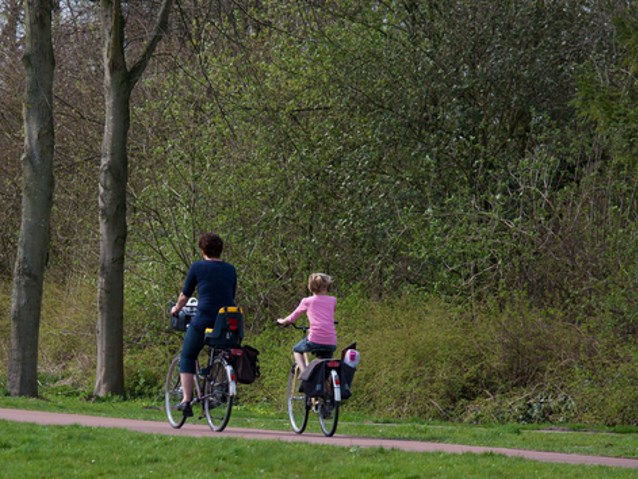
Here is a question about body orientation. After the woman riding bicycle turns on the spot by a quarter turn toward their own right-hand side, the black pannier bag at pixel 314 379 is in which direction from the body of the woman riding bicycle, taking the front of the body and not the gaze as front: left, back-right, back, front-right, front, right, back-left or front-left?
front-right

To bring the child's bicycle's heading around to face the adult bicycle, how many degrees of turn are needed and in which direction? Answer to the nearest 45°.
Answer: approximately 45° to its left

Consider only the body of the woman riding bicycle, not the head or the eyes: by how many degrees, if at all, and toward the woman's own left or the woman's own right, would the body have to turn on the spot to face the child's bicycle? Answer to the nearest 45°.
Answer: approximately 135° to the woman's own right

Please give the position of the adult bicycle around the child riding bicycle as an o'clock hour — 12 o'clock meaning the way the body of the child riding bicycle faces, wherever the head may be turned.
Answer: The adult bicycle is roughly at 10 o'clock from the child riding bicycle.

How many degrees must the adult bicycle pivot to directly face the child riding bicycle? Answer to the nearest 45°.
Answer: approximately 135° to its right

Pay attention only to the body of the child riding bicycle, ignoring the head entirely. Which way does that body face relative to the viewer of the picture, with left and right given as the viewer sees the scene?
facing away from the viewer and to the left of the viewer

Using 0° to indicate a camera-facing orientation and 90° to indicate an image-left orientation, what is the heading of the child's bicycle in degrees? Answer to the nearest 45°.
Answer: approximately 135°

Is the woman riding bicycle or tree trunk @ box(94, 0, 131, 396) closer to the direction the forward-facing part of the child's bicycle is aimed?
the tree trunk

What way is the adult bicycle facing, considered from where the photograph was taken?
facing away from the viewer and to the left of the viewer
